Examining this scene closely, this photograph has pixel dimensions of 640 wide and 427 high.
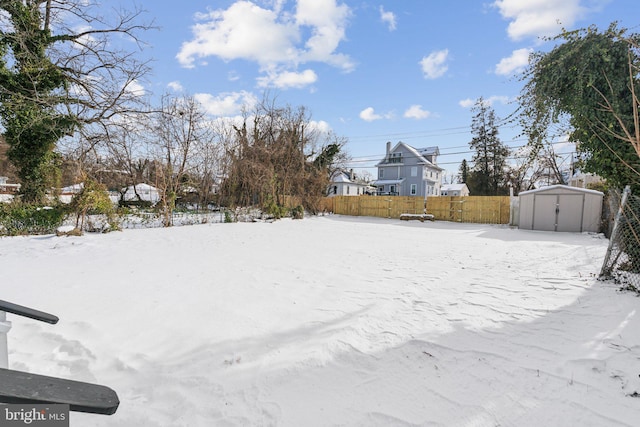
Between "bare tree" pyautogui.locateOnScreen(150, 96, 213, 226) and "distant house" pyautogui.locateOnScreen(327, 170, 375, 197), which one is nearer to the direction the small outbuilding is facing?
the bare tree

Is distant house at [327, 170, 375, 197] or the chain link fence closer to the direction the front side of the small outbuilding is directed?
the chain link fence

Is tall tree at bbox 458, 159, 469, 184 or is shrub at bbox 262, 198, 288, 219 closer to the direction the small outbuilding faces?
the shrub

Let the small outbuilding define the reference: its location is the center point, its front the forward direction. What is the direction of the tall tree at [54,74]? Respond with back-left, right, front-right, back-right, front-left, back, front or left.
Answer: front-right

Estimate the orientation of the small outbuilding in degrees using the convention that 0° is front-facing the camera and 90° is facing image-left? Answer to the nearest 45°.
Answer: approximately 0°

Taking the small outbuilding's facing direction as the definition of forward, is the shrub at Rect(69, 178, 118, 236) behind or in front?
in front

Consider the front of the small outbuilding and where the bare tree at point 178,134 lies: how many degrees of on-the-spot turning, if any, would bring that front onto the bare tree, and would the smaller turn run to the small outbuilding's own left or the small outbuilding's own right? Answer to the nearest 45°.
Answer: approximately 45° to the small outbuilding's own right

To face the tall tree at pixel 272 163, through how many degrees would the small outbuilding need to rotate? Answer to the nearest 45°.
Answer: approximately 90° to its right

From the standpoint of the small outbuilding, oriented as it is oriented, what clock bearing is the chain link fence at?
The chain link fence is roughly at 12 o'clock from the small outbuilding.

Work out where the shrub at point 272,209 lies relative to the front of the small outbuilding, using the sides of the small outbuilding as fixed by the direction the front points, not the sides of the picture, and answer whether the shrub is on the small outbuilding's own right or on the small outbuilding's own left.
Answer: on the small outbuilding's own right

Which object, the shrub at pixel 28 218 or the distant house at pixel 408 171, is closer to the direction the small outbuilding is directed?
the shrub

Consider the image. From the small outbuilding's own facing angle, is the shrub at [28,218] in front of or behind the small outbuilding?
in front

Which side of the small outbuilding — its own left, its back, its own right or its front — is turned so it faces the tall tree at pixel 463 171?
back
